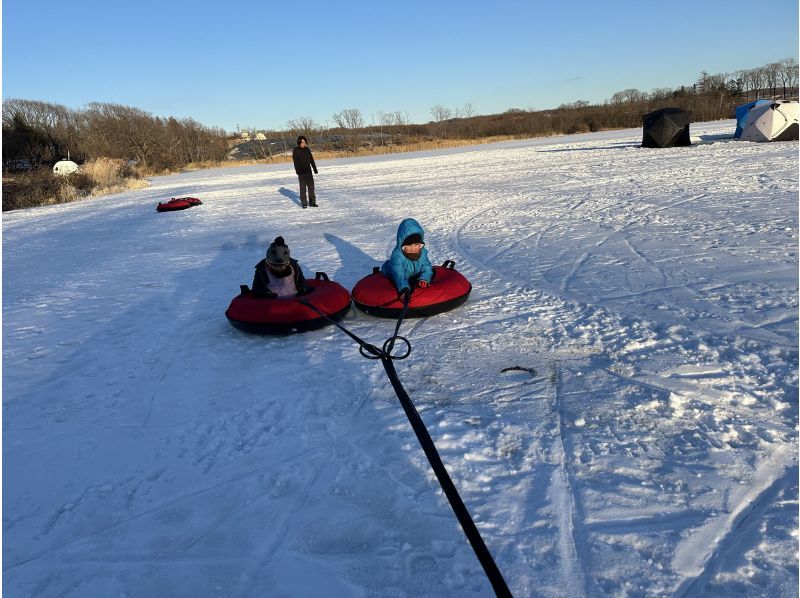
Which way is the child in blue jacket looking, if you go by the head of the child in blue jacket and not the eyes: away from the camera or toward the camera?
toward the camera

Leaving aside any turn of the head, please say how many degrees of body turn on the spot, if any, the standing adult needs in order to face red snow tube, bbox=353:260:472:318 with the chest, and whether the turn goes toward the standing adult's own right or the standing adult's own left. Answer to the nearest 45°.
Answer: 0° — they already face it

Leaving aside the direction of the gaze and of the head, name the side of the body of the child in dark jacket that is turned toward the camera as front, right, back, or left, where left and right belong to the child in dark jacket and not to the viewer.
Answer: front

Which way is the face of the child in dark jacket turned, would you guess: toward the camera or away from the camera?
toward the camera

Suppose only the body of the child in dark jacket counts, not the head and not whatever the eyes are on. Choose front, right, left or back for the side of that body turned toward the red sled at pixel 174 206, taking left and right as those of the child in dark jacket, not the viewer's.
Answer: back

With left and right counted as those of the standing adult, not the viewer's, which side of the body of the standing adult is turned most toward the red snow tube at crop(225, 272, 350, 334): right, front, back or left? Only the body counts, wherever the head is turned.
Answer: front

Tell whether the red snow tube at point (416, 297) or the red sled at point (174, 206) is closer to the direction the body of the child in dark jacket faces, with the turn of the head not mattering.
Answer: the red snow tube

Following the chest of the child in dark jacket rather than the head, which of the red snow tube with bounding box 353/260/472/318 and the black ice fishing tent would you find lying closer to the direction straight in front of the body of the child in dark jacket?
the red snow tube

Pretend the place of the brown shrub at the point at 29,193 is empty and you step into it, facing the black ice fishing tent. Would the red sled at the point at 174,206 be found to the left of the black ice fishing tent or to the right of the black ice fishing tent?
right

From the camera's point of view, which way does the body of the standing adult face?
toward the camera

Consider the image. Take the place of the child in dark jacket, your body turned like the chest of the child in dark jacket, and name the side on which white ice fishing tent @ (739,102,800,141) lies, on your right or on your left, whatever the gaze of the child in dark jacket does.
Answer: on your left

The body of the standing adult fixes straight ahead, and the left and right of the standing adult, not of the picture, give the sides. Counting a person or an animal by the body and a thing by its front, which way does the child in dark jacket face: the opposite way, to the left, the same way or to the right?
the same way

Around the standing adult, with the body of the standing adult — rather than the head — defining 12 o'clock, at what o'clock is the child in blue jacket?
The child in blue jacket is roughly at 12 o'clock from the standing adult.

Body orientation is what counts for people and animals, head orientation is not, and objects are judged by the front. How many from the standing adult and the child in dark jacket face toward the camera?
2

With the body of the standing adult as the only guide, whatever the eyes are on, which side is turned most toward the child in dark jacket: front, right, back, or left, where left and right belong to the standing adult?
front
